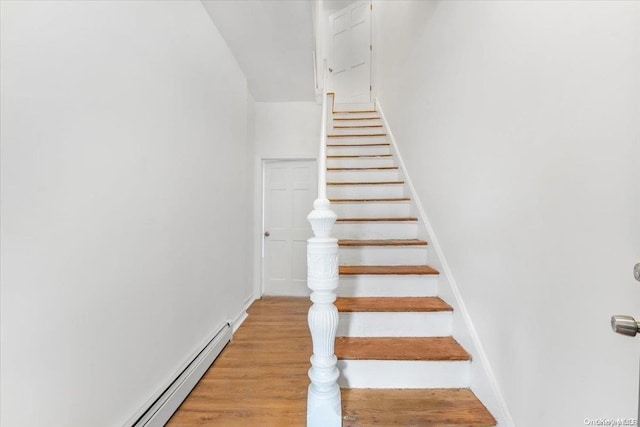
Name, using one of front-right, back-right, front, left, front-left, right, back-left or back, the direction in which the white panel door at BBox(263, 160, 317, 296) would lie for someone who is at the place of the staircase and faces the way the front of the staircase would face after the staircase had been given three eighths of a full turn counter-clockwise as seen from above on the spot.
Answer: left

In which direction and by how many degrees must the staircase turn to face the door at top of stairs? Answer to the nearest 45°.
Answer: approximately 180°

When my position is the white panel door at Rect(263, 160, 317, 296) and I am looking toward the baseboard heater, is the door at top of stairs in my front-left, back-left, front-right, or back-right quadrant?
back-left

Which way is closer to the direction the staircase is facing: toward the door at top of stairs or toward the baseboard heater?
the baseboard heater

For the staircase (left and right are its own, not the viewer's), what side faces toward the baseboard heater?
right

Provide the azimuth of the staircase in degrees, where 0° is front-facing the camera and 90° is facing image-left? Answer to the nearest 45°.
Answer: approximately 0°
